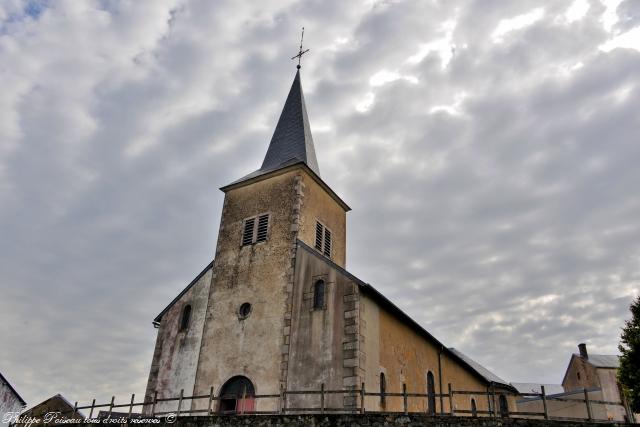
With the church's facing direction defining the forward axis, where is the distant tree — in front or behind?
behind

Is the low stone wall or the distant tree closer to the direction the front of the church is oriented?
the low stone wall

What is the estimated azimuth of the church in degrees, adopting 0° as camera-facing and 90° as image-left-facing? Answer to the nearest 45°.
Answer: approximately 45°
